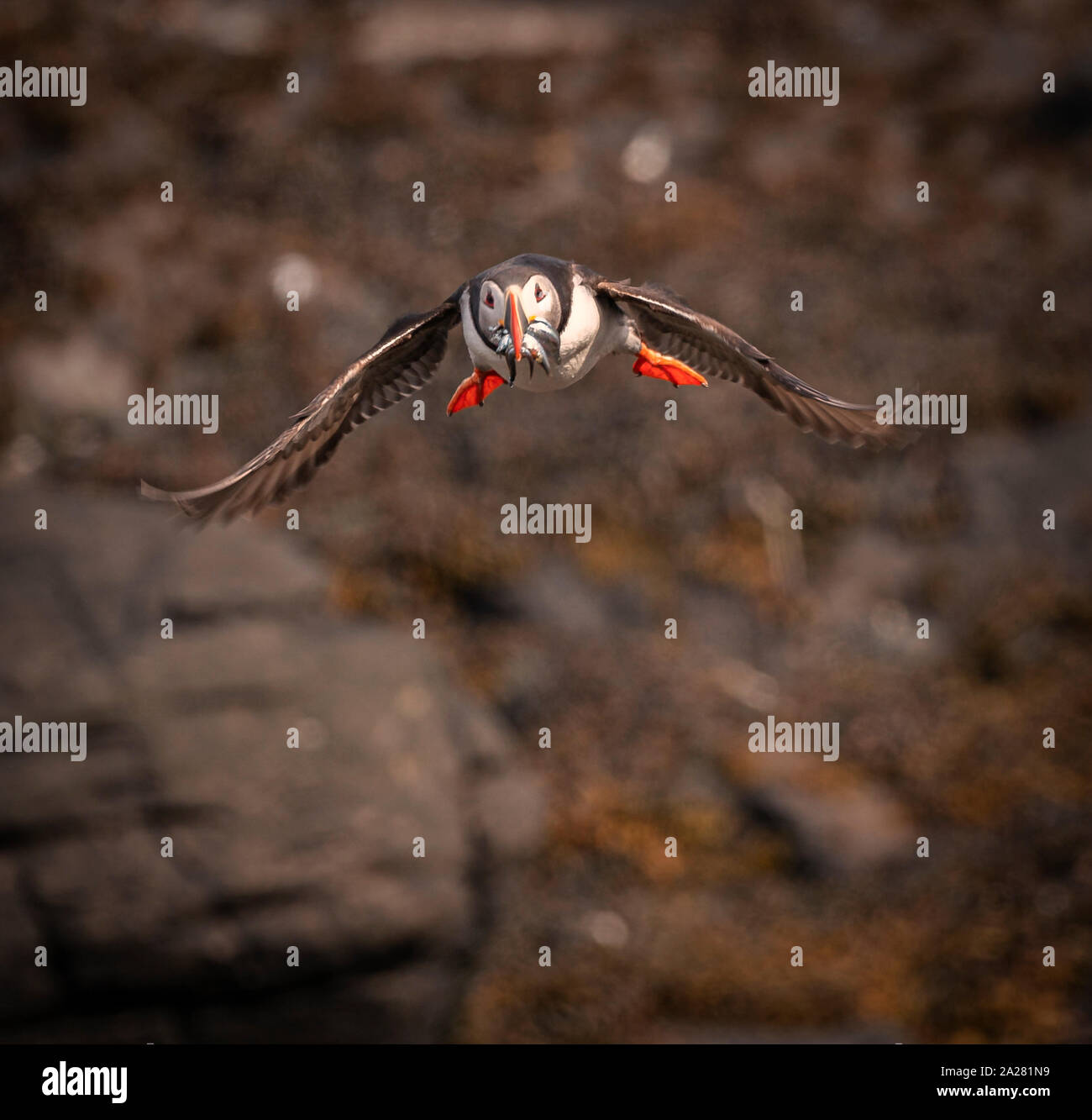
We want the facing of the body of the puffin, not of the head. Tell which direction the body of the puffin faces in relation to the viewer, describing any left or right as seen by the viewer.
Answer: facing the viewer
